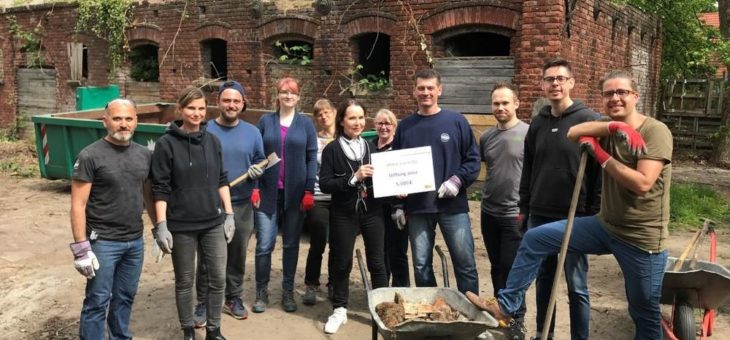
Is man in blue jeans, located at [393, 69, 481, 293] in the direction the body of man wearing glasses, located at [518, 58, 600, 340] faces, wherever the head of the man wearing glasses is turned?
no

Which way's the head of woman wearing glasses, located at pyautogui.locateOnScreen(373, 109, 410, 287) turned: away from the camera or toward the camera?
toward the camera

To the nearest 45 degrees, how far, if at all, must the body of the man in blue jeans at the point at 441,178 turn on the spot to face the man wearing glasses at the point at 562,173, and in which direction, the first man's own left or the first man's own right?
approximately 45° to the first man's own left

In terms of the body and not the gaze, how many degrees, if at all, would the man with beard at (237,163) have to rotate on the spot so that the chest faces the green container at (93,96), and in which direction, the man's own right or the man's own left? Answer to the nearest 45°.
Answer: approximately 180°

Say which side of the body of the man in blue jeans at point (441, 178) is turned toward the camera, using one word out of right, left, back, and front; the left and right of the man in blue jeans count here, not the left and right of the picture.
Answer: front

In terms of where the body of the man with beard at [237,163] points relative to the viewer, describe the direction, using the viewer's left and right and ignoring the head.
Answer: facing the viewer

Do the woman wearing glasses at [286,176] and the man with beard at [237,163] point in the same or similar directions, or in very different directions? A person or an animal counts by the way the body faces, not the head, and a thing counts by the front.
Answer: same or similar directions

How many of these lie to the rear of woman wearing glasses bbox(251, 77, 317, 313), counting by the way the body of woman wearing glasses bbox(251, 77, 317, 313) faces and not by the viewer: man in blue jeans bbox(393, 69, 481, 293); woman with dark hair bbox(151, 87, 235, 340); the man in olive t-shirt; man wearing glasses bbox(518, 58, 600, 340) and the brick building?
1

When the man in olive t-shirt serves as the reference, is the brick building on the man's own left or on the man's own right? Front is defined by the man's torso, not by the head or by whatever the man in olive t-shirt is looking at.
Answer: on the man's own right

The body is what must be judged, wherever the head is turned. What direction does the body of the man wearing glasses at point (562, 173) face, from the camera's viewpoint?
toward the camera

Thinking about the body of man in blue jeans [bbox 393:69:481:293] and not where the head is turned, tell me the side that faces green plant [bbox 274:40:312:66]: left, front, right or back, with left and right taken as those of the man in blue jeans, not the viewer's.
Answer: back

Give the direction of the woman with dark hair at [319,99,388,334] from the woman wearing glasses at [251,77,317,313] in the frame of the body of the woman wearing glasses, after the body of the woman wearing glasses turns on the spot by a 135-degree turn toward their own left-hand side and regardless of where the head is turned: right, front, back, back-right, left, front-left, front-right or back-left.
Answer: right

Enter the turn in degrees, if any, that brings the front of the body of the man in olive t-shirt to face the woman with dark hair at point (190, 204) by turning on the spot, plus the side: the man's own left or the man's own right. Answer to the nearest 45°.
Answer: approximately 45° to the man's own right

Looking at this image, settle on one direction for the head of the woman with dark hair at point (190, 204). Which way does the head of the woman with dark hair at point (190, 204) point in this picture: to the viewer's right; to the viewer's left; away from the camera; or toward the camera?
toward the camera

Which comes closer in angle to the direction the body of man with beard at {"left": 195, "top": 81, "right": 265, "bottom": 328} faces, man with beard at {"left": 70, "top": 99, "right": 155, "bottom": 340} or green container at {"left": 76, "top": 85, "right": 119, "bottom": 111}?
the man with beard

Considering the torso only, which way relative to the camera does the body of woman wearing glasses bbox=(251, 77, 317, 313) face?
toward the camera

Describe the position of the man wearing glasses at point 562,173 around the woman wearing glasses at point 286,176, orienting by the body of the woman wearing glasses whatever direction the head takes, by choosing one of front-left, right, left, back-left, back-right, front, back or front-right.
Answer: front-left

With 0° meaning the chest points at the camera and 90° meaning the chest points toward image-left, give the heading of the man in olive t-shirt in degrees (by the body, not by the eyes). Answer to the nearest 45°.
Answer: approximately 45°
